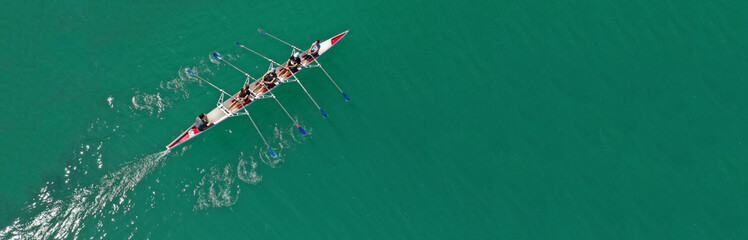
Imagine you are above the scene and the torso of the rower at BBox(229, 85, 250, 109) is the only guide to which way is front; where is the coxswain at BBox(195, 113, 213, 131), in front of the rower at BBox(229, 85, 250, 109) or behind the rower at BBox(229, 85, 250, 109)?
in front

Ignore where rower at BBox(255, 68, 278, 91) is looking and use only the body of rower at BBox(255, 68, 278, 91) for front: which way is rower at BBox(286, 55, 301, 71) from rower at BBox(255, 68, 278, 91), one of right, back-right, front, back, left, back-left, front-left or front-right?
back-left

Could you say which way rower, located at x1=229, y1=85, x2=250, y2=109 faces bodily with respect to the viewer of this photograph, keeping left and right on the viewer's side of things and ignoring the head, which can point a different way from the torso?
facing the viewer and to the left of the viewer

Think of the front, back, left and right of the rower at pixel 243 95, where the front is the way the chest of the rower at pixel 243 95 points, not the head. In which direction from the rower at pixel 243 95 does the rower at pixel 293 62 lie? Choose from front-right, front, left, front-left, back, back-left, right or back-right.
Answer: back-left

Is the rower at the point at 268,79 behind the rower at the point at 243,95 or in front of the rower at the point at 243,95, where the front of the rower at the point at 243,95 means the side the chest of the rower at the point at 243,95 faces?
behind

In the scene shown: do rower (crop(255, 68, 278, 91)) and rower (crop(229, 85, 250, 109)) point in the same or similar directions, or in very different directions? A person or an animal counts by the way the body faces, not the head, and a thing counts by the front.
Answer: same or similar directions

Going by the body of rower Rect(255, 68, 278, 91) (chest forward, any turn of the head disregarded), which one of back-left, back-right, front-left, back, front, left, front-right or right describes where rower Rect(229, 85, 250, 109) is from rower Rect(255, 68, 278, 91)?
front-right

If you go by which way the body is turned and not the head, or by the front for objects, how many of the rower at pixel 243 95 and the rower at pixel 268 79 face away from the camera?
0

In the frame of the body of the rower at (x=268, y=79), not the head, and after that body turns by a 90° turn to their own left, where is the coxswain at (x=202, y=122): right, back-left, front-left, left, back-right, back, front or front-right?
back-right
